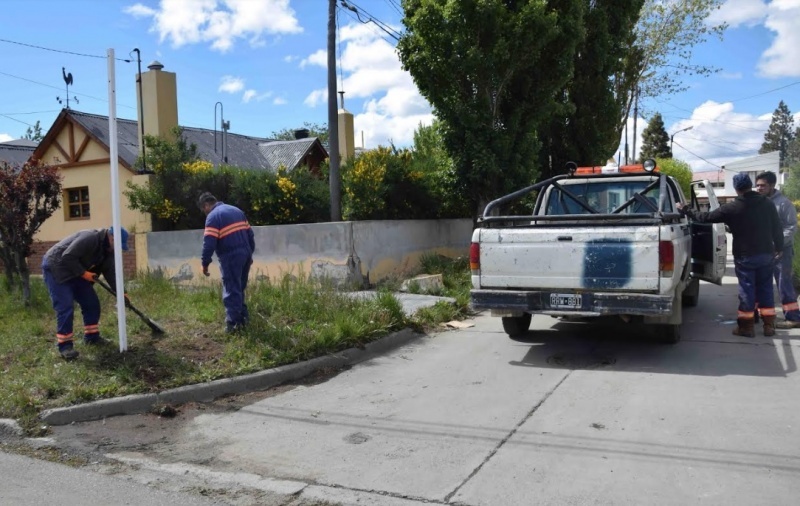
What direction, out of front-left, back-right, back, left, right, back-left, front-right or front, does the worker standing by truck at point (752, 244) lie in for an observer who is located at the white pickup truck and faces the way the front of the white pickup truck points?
front-right

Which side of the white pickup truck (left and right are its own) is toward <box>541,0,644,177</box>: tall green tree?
front

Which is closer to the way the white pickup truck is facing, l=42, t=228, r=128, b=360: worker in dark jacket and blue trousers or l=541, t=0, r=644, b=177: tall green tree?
the tall green tree

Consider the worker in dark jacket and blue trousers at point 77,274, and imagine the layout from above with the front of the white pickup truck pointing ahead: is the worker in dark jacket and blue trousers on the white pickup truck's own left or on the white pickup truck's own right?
on the white pickup truck's own left

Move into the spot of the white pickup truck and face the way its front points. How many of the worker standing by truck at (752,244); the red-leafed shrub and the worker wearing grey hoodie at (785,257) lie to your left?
1

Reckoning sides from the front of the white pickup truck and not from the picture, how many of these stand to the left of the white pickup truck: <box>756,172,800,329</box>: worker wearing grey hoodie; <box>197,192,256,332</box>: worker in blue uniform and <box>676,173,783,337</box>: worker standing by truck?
1

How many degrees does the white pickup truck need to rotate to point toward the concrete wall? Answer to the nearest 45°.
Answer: approximately 45° to its left

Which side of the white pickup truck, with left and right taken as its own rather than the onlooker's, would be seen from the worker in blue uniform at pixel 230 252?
left

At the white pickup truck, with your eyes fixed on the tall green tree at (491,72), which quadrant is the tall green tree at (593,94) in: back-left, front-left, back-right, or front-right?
front-right

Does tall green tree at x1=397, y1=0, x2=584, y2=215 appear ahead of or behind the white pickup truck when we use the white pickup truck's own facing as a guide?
ahead

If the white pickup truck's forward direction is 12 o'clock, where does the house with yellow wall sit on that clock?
The house with yellow wall is roughly at 10 o'clock from the white pickup truck.

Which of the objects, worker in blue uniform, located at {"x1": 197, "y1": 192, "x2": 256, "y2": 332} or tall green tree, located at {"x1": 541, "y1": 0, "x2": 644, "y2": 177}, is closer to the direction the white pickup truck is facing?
the tall green tree

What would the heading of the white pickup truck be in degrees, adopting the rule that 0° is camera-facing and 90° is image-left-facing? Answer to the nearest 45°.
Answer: approximately 180°

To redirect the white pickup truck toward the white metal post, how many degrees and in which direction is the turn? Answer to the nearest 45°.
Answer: approximately 90° to its left

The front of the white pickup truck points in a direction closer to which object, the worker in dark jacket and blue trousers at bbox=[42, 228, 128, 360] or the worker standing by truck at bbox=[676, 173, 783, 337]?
the worker standing by truck
